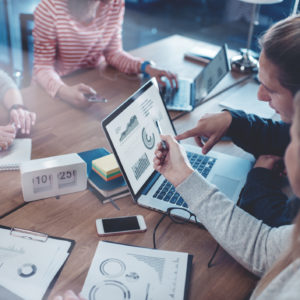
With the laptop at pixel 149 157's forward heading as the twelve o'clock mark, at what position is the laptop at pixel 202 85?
the laptop at pixel 202 85 is roughly at 8 o'clock from the laptop at pixel 149 157.

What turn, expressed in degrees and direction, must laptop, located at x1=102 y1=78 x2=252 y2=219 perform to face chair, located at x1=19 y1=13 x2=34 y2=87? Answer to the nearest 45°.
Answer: approximately 180°

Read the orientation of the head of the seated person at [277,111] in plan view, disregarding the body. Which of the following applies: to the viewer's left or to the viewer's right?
to the viewer's left

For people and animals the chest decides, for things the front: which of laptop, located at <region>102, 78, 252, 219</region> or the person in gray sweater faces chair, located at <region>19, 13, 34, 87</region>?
the person in gray sweater

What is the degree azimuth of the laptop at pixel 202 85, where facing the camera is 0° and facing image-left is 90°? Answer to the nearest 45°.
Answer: approximately 90°

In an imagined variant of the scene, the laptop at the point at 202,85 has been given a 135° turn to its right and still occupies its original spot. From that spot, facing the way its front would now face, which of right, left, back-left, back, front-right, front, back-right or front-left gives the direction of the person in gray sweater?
back-right

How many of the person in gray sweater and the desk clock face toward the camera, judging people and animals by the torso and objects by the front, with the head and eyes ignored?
1

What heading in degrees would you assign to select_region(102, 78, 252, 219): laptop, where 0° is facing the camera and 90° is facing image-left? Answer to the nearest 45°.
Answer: approximately 315°

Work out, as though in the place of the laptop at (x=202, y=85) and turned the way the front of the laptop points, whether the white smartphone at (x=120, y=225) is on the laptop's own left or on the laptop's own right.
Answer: on the laptop's own left

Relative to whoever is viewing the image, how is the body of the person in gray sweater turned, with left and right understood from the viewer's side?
facing away from the viewer and to the left of the viewer
